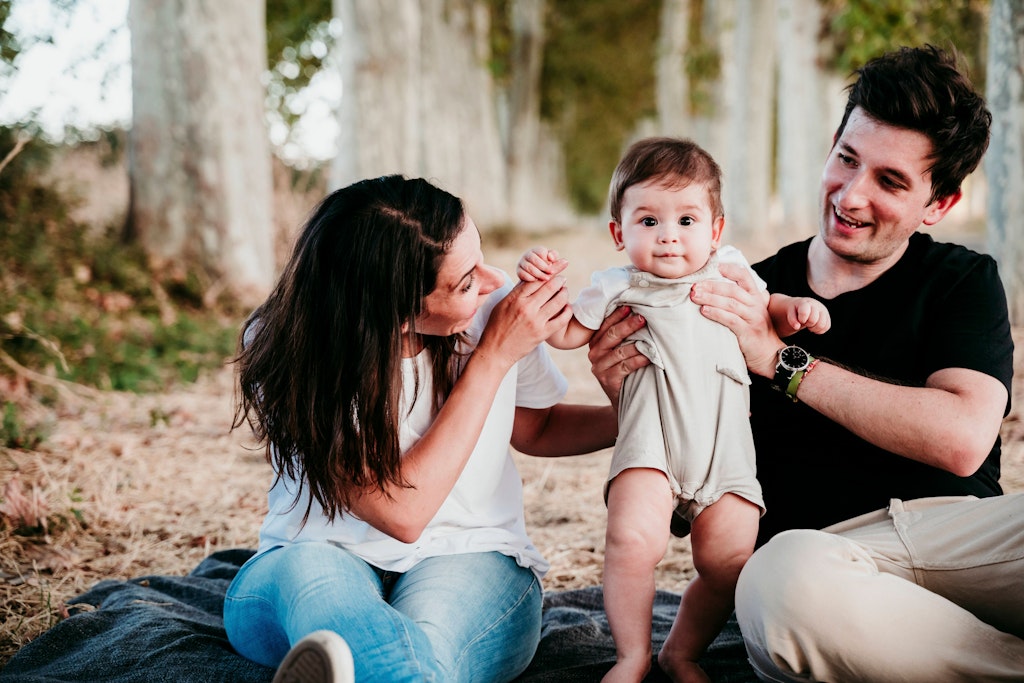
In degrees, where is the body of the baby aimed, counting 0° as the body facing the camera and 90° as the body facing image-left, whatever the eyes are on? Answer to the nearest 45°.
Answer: approximately 0°

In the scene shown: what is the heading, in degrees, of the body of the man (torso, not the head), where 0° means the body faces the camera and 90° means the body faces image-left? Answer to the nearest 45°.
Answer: approximately 45°

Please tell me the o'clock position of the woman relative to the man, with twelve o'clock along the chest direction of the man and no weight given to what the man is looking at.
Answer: The woman is roughly at 1 o'clock from the man.

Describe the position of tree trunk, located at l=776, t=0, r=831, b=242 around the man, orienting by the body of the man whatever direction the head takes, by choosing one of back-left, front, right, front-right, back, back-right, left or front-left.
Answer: back-right

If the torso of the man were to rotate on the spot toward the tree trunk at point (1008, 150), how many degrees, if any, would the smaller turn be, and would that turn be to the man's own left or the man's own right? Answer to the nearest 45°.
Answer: approximately 135° to the man's own right

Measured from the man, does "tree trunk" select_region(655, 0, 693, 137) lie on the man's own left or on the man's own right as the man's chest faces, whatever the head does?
on the man's own right

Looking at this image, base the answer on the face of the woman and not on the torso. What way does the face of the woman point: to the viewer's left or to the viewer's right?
to the viewer's right

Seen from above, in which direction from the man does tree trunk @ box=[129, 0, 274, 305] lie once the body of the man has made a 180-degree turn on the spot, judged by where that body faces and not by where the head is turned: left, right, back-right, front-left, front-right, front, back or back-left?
left

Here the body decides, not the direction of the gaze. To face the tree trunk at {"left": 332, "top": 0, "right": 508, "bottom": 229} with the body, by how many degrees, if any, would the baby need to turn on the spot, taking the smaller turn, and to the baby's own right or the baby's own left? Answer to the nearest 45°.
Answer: approximately 180°

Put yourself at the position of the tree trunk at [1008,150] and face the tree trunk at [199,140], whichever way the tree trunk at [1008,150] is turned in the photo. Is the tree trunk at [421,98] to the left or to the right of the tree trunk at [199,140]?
right

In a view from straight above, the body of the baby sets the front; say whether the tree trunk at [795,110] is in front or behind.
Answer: behind

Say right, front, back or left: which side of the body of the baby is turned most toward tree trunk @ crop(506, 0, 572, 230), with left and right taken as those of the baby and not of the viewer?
back
